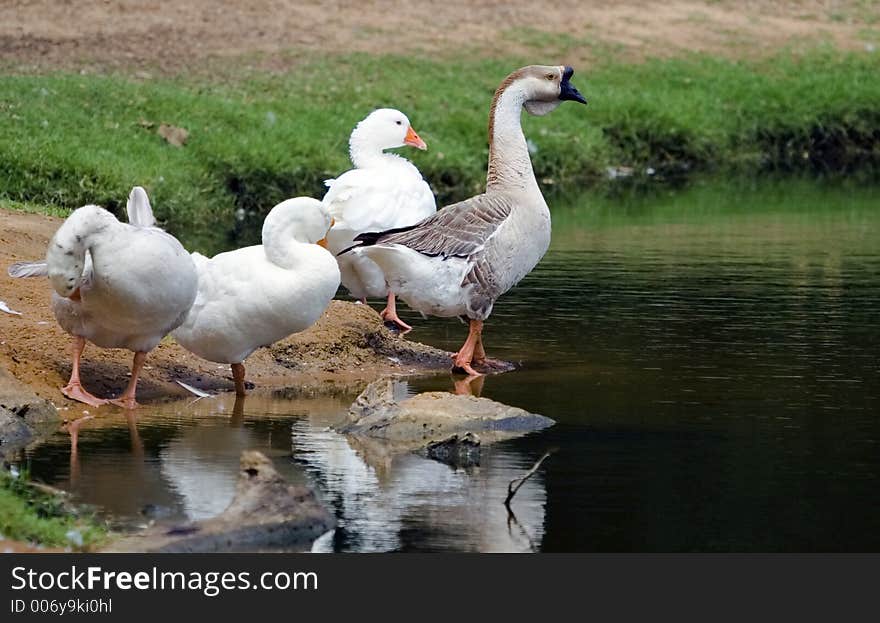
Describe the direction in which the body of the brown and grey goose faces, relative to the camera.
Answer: to the viewer's right

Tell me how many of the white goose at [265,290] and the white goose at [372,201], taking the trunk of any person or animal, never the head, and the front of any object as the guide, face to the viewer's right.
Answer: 2

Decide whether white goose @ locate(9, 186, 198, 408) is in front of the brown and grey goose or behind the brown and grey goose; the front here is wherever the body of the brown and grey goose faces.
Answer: behind

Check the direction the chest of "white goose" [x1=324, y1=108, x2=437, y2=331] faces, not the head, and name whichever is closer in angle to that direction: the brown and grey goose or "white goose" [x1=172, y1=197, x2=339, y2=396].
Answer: the brown and grey goose

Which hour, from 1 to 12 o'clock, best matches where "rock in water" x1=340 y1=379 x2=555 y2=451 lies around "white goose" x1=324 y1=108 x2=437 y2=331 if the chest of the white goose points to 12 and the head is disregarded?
The rock in water is roughly at 3 o'clock from the white goose.

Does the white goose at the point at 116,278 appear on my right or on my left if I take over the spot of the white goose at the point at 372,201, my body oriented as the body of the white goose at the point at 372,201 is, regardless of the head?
on my right

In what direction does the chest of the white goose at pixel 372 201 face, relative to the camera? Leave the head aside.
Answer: to the viewer's right

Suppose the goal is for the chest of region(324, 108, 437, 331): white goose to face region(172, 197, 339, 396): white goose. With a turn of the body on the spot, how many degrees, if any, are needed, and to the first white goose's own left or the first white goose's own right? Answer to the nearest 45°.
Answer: approximately 90° to the first white goose's own right

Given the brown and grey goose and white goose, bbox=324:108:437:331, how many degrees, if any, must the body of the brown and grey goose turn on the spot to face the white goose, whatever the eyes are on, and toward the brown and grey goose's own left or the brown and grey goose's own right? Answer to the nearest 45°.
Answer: approximately 135° to the brown and grey goose's own left

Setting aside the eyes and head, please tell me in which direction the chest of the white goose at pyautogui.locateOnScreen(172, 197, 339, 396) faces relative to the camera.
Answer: to the viewer's right

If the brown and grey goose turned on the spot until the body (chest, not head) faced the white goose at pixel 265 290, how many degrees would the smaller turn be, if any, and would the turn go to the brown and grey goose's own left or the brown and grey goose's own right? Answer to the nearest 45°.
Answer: approximately 135° to the brown and grey goose's own right

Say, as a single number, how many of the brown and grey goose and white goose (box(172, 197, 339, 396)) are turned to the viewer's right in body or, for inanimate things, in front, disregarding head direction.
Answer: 2
